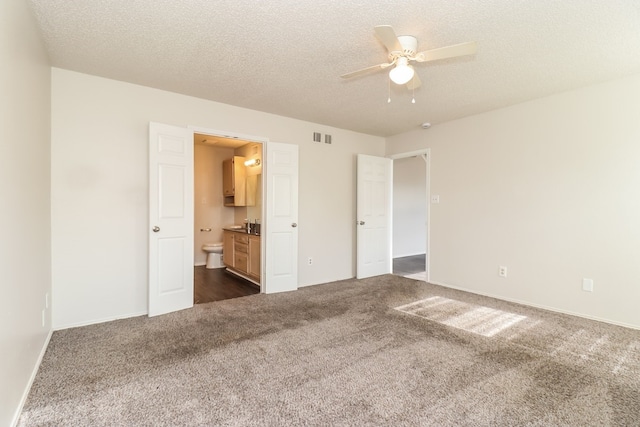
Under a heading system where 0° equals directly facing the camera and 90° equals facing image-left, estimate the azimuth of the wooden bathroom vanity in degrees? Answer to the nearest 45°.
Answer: approximately 45°

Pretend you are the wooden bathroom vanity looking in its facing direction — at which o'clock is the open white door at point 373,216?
The open white door is roughly at 8 o'clock from the wooden bathroom vanity.

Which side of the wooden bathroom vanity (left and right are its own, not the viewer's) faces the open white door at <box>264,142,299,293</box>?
left

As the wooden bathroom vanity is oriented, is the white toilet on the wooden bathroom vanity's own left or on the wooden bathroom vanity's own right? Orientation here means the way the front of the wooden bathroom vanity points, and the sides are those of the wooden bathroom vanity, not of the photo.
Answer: on the wooden bathroom vanity's own right
